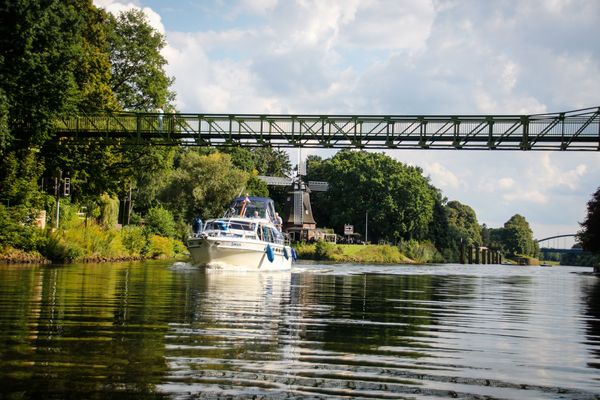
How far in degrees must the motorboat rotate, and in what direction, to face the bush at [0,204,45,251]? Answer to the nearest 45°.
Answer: approximately 45° to its right

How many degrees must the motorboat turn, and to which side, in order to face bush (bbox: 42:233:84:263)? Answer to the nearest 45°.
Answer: approximately 45° to its right

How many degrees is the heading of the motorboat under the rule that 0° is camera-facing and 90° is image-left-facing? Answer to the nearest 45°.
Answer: approximately 45°

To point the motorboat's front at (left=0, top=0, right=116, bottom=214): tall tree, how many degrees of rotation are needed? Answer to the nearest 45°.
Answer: approximately 45° to its right
